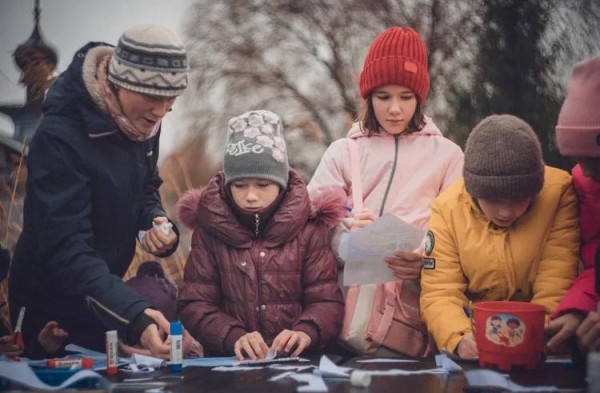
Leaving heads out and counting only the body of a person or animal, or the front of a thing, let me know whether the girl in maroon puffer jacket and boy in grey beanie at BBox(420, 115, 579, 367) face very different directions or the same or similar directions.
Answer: same or similar directions

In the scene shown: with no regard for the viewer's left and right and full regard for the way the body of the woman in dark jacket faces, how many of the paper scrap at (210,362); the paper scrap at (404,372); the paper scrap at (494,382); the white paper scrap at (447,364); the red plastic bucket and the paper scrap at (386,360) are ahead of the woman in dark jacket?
6

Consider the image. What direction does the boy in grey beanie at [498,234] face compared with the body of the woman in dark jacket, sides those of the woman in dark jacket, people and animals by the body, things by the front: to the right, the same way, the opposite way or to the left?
to the right

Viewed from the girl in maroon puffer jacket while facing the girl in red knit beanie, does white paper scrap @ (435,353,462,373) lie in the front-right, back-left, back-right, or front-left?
front-right

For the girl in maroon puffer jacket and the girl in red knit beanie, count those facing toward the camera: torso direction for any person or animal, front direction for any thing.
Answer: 2

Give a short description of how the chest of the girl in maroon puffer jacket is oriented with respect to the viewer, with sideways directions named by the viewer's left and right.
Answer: facing the viewer

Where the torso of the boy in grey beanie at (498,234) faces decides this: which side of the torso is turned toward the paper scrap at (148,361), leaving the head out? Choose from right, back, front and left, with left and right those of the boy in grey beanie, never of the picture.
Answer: right

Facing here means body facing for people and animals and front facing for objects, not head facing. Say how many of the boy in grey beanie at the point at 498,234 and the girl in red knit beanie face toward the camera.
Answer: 2

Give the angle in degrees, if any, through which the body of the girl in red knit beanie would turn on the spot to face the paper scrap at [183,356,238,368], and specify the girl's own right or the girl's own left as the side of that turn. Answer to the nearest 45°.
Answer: approximately 45° to the girl's own right

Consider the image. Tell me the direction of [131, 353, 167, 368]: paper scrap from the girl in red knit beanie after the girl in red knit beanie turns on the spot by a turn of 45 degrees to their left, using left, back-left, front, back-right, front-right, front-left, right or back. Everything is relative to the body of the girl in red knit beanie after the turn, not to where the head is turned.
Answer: right

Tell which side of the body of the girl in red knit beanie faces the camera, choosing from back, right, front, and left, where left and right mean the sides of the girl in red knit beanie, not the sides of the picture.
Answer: front

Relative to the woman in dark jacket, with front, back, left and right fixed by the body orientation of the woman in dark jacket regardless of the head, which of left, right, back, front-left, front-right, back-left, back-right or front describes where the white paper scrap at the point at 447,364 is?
front

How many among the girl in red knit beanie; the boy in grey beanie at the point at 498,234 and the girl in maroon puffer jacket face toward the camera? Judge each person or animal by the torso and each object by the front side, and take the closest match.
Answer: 3
